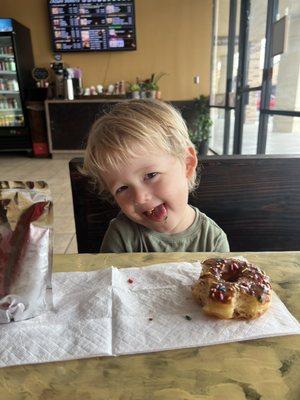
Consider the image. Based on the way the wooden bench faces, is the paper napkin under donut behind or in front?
in front

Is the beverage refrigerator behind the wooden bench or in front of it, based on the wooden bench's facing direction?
behind

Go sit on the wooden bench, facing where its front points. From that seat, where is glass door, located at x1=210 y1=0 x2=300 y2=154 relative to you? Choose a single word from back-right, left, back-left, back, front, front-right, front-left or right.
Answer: back

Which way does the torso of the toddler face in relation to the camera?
toward the camera

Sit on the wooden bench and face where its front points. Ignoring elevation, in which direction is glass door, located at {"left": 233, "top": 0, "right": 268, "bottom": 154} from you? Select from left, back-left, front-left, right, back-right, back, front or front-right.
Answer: back

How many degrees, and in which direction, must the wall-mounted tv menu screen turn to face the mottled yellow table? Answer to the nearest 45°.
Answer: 0° — it already faces it

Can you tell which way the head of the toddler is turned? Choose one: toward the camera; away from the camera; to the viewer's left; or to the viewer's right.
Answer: toward the camera

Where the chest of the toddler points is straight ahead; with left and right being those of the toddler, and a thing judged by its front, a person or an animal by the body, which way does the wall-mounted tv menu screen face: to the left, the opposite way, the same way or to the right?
the same way

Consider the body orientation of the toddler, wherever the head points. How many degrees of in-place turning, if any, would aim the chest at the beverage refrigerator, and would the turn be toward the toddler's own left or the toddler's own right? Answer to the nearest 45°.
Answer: approximately 135° to the toddler's own right

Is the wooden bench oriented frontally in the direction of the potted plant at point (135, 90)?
no

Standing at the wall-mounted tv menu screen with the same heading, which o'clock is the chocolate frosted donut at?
The chocolate frosted donut is roughly at 12 o'clock from the wall-mounted tv menu screen.

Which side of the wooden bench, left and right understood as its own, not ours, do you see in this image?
front

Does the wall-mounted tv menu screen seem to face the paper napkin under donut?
yes

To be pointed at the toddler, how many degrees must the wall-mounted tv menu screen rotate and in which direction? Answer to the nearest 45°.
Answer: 0° — it already faces them

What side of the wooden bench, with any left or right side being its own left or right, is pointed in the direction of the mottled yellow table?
front

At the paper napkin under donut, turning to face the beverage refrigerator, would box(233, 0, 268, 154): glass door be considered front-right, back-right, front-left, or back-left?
front-right

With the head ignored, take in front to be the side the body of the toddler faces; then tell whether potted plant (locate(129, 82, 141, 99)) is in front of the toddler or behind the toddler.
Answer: behind

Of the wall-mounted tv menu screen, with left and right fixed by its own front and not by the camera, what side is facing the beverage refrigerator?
right
